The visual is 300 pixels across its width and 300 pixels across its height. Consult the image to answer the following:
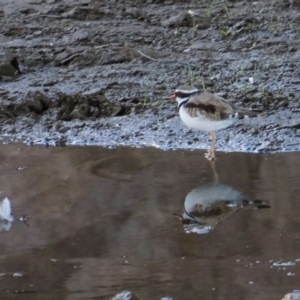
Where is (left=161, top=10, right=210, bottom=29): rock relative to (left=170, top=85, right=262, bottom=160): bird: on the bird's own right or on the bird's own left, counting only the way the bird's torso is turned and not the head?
on the bird's own right

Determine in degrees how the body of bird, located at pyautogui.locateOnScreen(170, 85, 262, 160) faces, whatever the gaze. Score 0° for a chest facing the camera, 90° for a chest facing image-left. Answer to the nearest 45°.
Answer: approximately 90°
